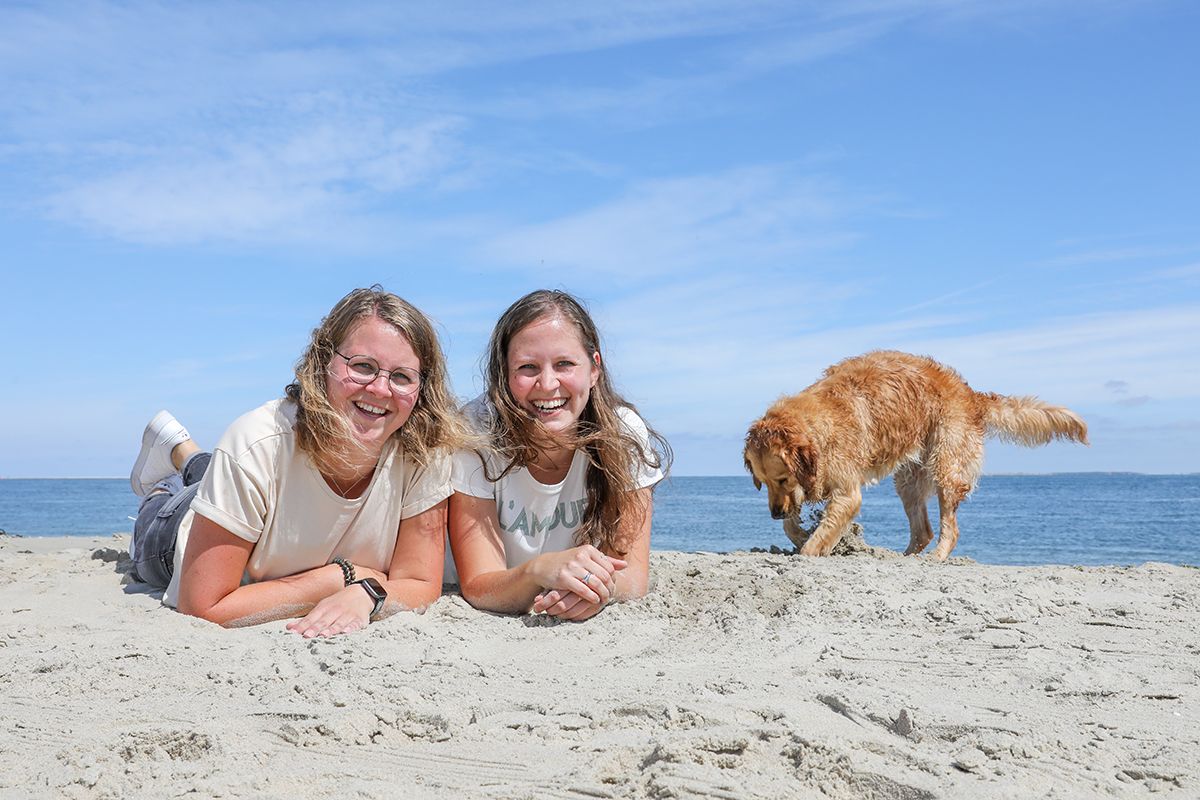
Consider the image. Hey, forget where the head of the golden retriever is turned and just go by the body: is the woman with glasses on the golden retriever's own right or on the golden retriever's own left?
on the golden retriever's own left

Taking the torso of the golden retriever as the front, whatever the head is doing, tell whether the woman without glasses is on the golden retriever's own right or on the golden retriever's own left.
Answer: on the golden retriever's own left

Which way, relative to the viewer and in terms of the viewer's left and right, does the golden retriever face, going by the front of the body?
facing to the left of the viewer
